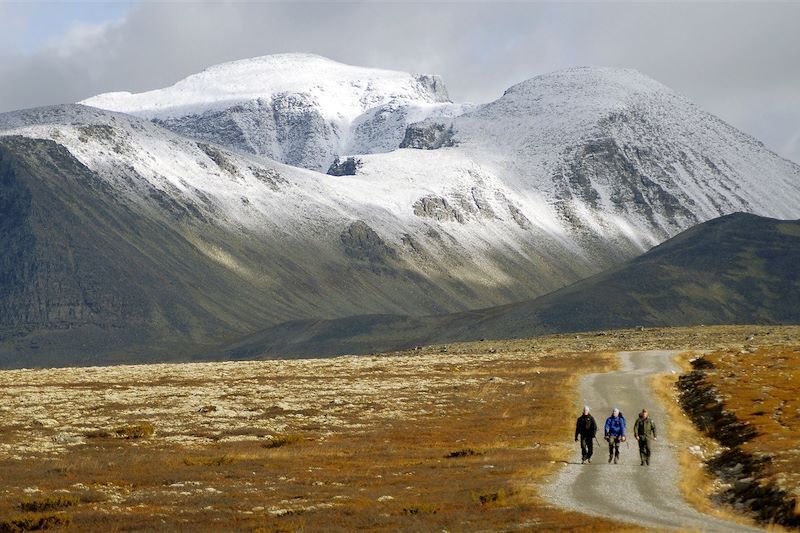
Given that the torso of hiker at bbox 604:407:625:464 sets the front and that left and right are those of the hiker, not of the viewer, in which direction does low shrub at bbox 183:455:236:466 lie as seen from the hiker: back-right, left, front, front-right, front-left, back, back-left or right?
right

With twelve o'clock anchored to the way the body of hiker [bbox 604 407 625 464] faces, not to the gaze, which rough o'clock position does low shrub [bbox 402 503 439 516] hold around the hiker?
The low shrub is roughly at 1 o'clock from the hiker.

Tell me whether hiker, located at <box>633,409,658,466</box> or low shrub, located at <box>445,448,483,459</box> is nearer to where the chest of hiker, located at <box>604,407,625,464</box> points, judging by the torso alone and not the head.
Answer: the hiker

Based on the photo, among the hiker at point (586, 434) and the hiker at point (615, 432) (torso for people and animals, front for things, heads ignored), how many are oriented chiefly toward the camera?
2

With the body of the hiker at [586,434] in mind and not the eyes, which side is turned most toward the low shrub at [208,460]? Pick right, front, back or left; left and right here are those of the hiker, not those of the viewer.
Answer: right

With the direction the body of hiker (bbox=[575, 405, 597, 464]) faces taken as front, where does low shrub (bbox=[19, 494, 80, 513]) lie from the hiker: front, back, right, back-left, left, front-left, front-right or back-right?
front-right

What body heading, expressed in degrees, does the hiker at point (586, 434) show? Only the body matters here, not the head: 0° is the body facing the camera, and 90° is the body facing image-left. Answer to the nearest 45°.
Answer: approximately 0°

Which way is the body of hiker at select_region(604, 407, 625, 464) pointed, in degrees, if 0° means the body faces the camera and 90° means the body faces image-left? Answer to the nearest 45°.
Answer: approximately 0°

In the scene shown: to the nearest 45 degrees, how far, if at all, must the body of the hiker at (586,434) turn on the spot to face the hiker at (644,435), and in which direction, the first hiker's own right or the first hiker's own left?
approximately 90° to the first hiker's own left
